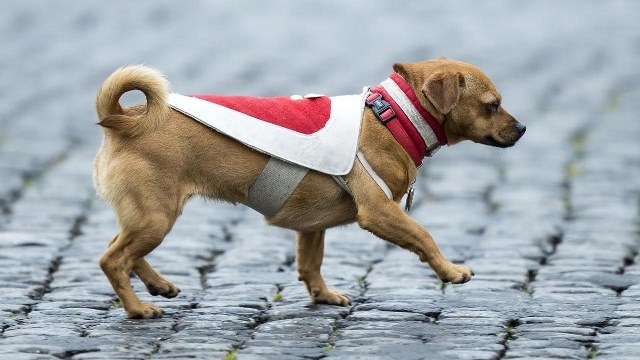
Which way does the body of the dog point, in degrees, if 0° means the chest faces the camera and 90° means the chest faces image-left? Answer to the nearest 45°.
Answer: approximately 270°
